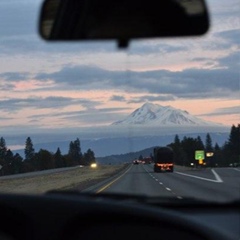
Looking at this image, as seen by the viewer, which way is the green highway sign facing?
toward the camera

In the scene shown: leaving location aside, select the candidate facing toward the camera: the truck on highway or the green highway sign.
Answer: the green highway sign

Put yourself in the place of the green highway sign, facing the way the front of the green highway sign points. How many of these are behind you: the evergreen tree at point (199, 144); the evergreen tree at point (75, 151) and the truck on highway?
1

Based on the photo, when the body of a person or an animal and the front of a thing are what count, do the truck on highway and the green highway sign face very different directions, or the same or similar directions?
very different directions

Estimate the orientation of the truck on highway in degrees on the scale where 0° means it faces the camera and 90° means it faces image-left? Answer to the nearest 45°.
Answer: approximately 180°

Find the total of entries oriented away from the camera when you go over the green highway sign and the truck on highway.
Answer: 1
